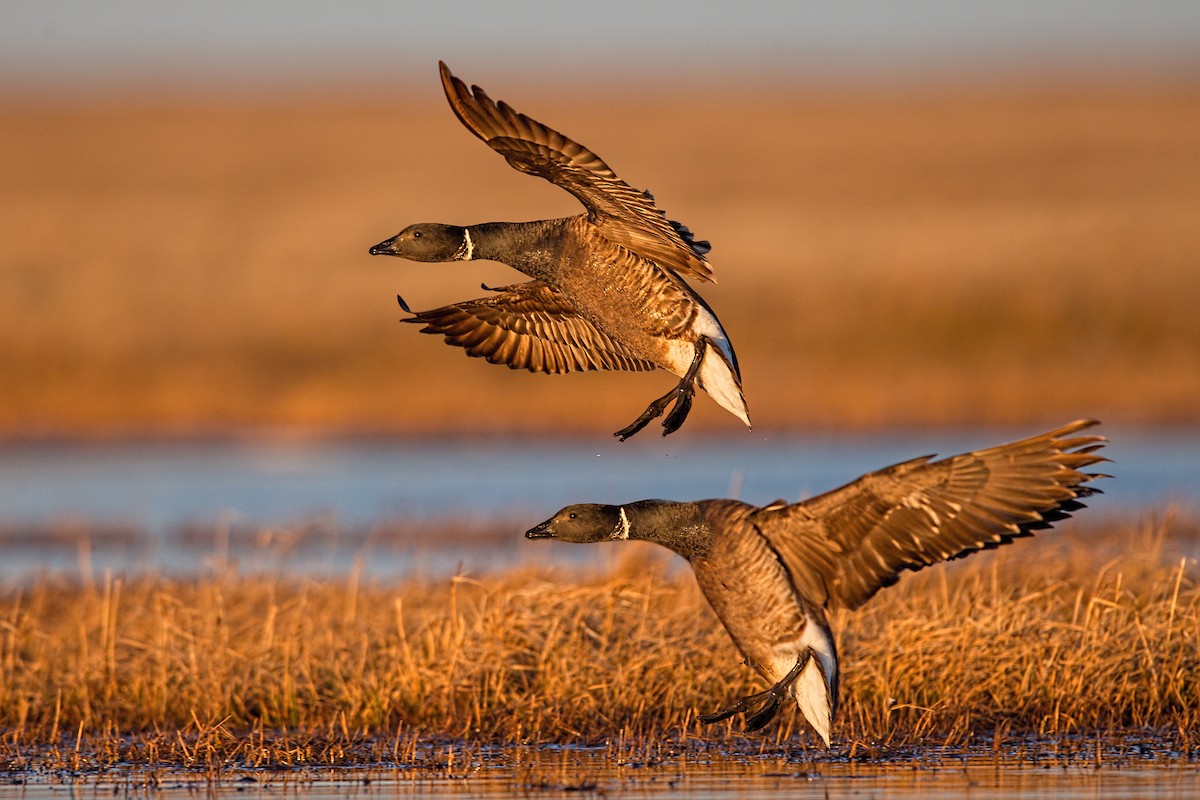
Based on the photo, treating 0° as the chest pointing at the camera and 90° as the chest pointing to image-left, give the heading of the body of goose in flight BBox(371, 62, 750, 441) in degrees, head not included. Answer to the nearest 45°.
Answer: approximately 90°

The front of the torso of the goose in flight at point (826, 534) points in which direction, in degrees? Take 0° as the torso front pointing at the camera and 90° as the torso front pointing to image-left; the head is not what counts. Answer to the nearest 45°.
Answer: approximately 90°

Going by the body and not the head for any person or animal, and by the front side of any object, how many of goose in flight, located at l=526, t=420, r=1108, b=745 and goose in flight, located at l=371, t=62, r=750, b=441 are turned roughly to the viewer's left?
2
